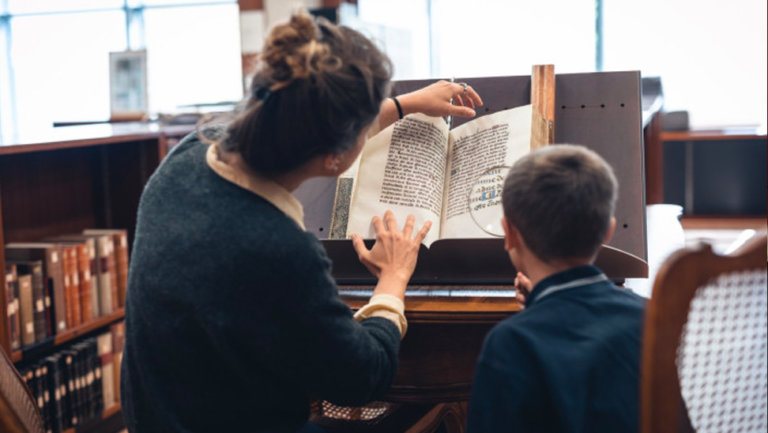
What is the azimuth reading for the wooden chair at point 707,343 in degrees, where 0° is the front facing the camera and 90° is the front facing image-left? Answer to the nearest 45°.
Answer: approximately 180°

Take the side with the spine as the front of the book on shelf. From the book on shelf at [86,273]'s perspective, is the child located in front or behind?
in front

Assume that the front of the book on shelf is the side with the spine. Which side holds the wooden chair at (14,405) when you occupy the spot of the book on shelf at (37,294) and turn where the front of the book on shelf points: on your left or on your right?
on your right

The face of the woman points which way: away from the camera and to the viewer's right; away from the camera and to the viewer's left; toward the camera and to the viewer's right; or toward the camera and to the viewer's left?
away from the camera and to the viewer's right

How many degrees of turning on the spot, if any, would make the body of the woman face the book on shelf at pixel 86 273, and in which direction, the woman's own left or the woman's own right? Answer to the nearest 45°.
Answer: approximately 45° to the woman's own left

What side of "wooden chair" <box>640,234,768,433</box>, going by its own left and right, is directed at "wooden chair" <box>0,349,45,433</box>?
left

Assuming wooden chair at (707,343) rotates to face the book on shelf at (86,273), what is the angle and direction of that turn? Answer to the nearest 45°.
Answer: approximately 45° to its left
